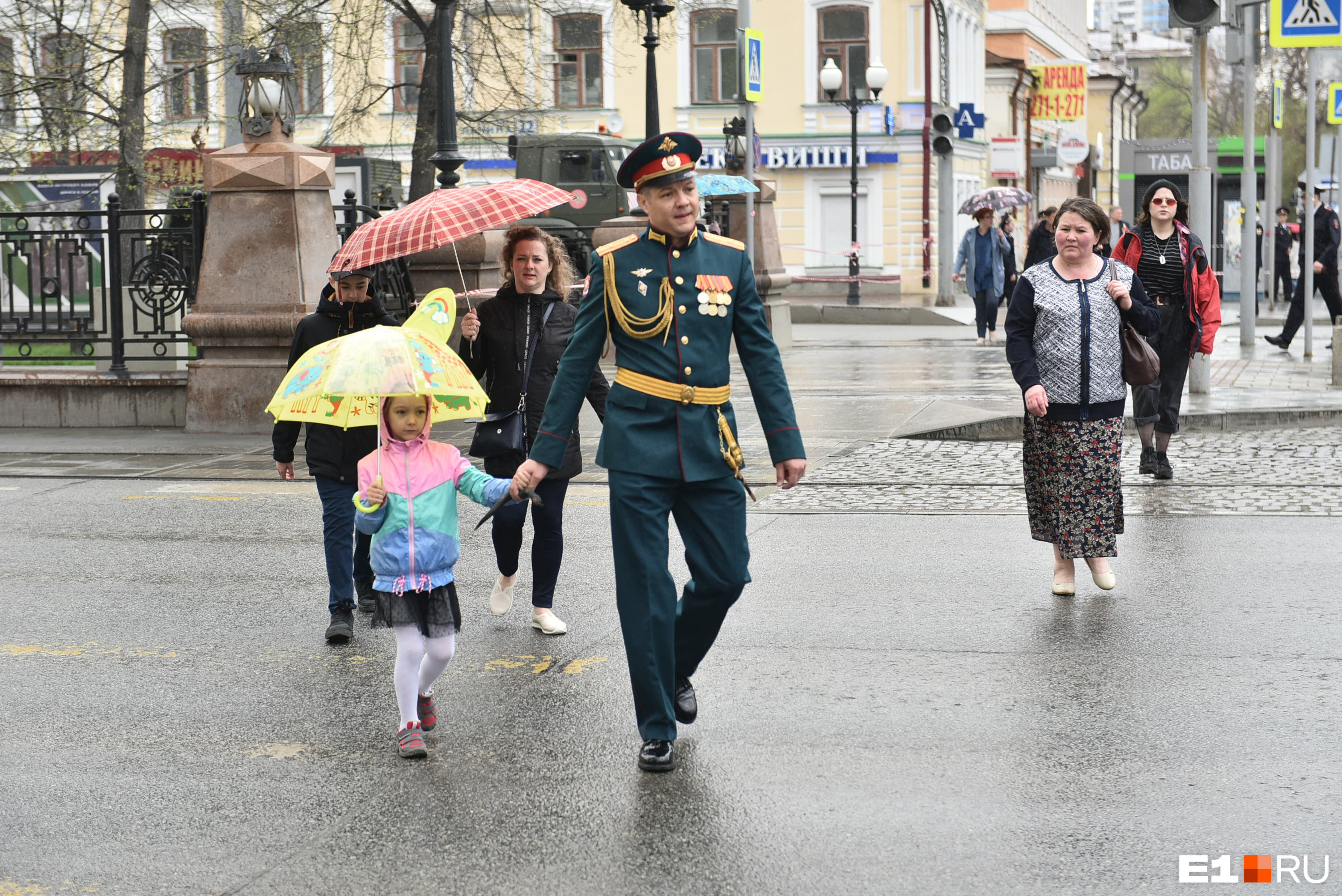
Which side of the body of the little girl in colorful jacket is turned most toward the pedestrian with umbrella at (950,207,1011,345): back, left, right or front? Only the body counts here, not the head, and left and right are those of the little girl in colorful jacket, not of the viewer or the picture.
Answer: back

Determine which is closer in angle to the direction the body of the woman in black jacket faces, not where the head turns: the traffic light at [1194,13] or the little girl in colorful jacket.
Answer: the little girl in colorful jacket

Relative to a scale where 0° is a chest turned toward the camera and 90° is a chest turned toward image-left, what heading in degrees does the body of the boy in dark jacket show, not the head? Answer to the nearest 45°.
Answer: approximately 0°

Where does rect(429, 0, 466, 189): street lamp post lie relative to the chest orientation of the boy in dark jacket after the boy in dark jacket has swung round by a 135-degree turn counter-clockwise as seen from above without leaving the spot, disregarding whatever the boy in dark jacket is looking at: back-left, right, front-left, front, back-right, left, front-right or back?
front-left

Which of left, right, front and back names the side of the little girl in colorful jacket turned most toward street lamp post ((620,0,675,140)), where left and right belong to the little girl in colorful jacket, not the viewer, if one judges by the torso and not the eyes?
back

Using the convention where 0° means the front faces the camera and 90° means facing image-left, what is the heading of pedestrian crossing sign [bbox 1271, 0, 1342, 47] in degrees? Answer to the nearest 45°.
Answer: approximately 0°

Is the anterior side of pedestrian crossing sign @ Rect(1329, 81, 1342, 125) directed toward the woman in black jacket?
yes
